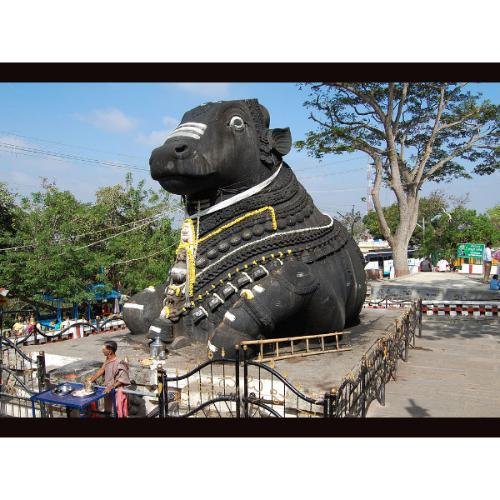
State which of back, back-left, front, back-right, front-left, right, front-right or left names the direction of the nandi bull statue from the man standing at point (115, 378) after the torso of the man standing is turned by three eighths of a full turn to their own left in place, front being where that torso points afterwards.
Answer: front-left

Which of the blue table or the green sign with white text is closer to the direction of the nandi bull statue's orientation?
the blue table

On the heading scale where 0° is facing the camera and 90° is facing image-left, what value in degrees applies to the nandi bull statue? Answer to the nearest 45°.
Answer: approximately 45°

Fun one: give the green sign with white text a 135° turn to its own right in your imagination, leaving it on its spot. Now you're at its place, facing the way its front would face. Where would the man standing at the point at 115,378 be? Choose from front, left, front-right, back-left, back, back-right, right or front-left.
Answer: back-left

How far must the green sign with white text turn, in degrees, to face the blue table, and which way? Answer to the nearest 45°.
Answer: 0° — it already faces it

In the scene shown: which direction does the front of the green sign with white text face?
toward the camera

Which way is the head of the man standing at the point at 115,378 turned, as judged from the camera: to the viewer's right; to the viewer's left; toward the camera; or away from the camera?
to the viewer's left
